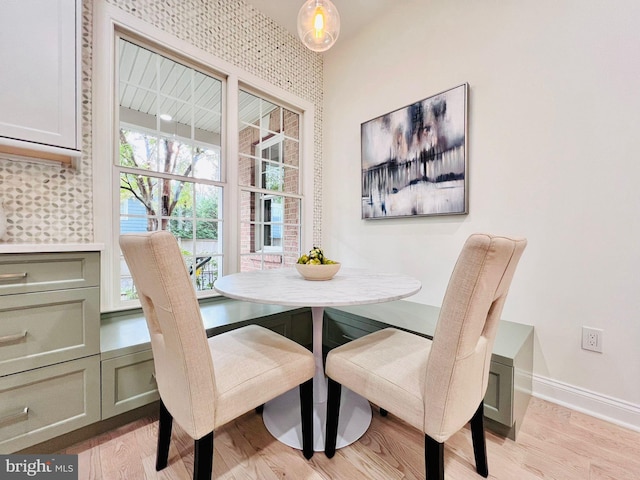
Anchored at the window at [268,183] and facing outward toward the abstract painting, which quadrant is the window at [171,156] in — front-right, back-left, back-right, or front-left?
back-right

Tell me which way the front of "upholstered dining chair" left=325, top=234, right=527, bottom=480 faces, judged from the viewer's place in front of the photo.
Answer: facing away from the viewer and to the left of the viewer

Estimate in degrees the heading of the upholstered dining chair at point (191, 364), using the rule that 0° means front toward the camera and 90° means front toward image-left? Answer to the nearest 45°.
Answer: approximately 225°

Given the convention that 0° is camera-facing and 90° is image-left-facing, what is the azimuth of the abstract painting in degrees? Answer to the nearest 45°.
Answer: approximately 45°

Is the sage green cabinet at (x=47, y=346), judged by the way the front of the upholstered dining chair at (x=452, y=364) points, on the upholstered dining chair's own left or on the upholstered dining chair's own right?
on the upholstered dining chair's own left

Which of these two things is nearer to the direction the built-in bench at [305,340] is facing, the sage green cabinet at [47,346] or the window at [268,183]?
the sage green cabinet

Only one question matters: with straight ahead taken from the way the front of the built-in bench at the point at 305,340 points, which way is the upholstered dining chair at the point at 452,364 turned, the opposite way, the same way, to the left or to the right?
the opposite way

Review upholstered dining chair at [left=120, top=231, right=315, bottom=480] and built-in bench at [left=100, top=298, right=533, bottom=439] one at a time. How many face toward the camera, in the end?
1

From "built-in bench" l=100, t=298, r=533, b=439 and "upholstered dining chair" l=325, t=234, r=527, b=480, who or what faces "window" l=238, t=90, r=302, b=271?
the upholstered dining chair
